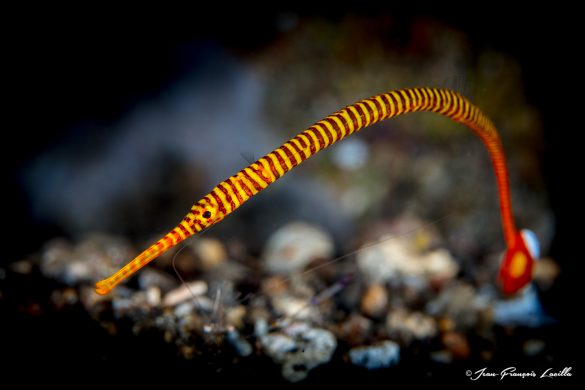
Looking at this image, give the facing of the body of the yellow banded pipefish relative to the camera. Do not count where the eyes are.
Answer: to the viewer's left

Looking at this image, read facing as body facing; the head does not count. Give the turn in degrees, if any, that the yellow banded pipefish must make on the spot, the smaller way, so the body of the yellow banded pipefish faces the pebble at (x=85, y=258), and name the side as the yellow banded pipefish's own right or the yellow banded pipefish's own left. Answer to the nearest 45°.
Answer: approximately 45° to the yellow banded pipefish's own right

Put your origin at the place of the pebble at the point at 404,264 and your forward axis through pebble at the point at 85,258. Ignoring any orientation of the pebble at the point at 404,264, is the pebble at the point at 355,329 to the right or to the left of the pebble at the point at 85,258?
left

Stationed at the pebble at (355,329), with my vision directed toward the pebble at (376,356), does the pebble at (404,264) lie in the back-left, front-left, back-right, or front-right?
back-left

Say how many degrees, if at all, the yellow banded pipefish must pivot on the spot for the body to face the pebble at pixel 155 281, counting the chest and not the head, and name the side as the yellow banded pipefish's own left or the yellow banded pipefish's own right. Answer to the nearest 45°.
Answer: approximately 45° to the yellow banded pipefish's own right
